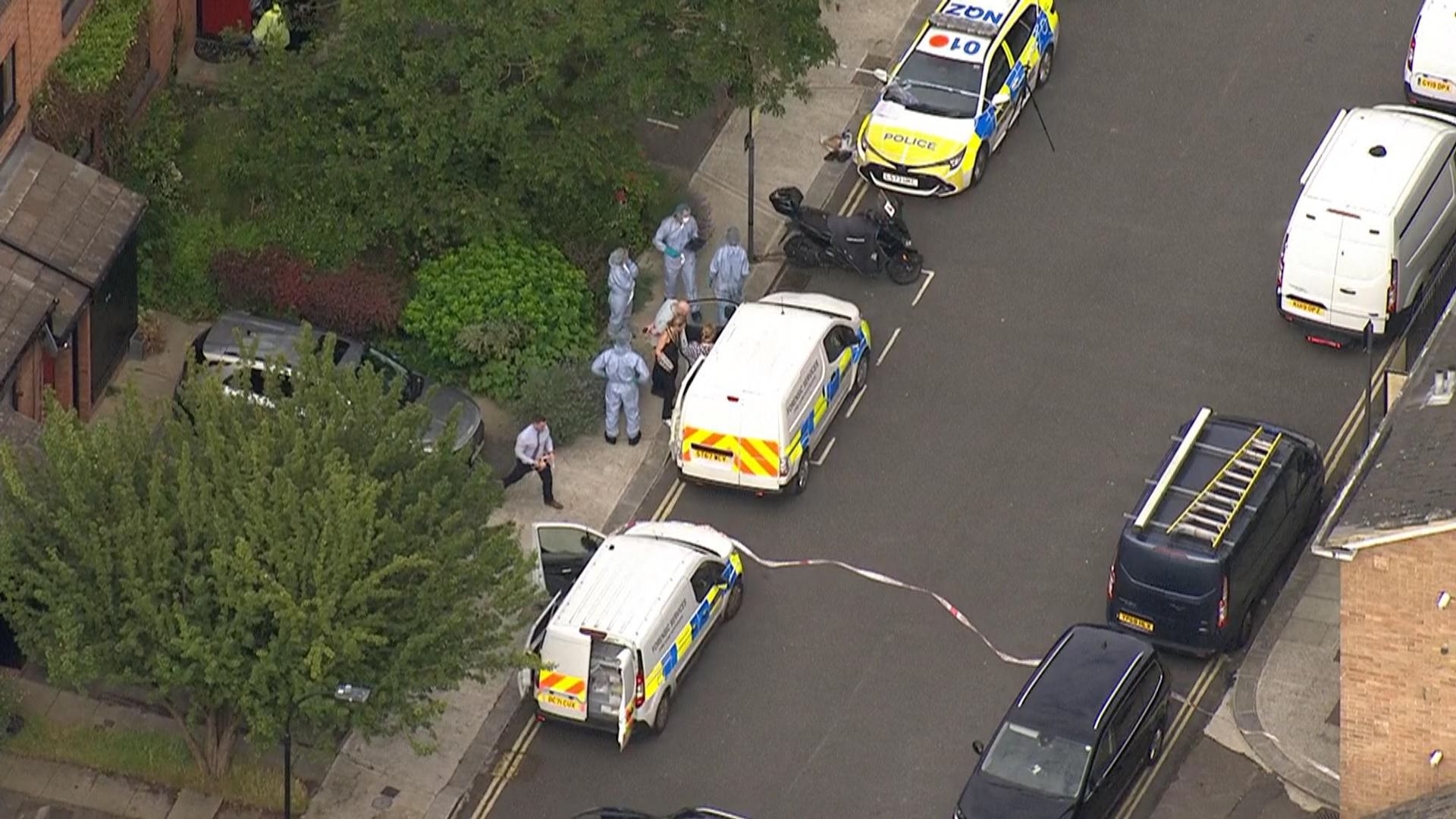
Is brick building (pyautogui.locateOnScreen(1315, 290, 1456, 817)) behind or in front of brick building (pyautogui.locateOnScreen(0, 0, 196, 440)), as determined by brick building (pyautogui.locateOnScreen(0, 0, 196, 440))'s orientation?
in front

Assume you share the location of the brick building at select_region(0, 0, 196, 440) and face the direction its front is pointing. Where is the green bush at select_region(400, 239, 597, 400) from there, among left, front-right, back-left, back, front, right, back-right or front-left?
front-left

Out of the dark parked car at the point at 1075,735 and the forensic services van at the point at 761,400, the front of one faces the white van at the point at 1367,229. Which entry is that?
the forensic services van

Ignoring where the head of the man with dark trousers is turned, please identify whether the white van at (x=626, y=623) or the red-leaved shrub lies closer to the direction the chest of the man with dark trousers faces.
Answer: the white van

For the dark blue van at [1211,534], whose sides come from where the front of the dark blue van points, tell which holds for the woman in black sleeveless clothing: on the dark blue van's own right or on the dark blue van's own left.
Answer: on the dark blue van's own left

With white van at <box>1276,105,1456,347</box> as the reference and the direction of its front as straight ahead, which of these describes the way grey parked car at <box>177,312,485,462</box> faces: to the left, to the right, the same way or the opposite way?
to the right

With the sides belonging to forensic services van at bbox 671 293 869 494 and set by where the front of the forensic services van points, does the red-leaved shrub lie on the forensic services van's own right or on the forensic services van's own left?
on the forensic services van's own left

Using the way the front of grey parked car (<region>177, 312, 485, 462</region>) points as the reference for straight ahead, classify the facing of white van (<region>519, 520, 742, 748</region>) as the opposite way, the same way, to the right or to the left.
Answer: to the left

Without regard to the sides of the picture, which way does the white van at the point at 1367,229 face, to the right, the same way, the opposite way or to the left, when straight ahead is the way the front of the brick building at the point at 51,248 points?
to the left

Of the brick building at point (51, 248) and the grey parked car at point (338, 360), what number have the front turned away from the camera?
0

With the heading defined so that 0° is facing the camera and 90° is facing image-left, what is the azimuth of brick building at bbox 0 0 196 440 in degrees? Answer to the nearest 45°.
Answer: approximately 315°

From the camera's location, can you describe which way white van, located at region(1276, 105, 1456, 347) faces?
facing away from the viewer and to the right of the viewer
